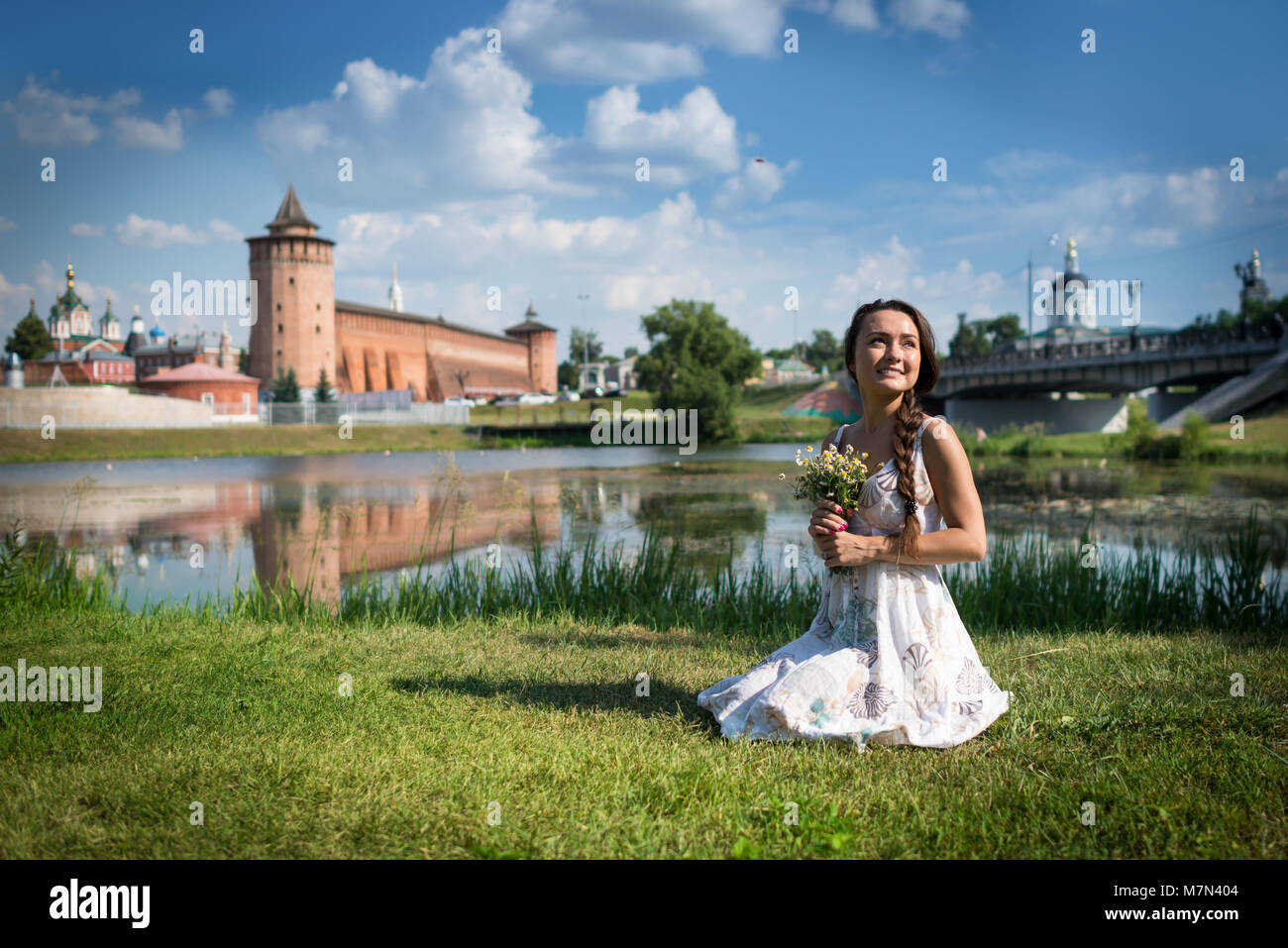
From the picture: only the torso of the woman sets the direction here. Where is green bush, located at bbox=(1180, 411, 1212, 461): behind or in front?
behind

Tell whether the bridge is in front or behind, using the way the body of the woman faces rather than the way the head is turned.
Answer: behind

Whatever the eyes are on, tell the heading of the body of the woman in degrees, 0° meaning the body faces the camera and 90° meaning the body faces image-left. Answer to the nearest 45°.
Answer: approximately 45°

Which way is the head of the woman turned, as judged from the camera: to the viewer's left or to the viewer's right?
to the viewer's right
